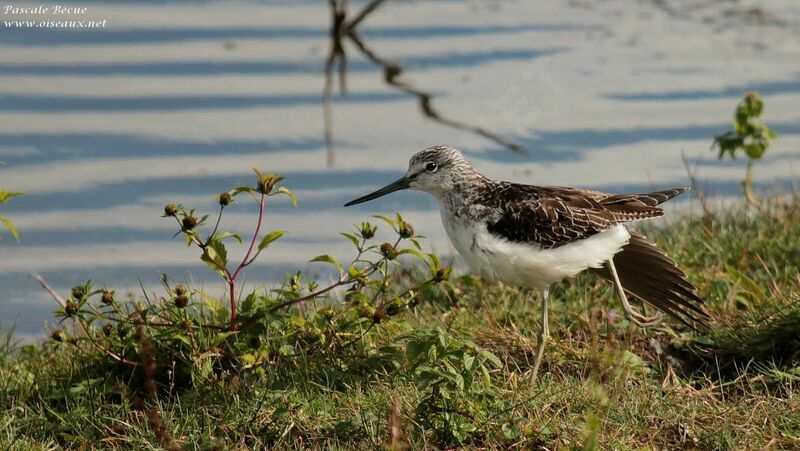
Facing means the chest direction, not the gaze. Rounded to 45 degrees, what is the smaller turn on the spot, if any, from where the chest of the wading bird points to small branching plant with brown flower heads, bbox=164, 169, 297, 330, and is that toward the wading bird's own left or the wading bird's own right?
approximately 45° to the wading bird's own left

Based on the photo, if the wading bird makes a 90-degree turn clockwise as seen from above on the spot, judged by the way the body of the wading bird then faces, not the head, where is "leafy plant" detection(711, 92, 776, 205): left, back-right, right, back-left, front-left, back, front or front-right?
front-right

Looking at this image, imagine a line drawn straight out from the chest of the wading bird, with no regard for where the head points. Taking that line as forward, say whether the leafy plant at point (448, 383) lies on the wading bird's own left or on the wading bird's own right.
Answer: on the wading bird's own left

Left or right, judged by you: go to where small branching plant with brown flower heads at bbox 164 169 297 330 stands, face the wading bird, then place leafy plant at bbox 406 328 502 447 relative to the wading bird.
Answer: right

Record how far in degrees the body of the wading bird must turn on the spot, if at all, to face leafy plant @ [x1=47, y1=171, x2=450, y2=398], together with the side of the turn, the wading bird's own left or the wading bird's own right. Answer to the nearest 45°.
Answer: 0° — it already faces it

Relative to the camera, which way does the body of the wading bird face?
to the viewer's left
